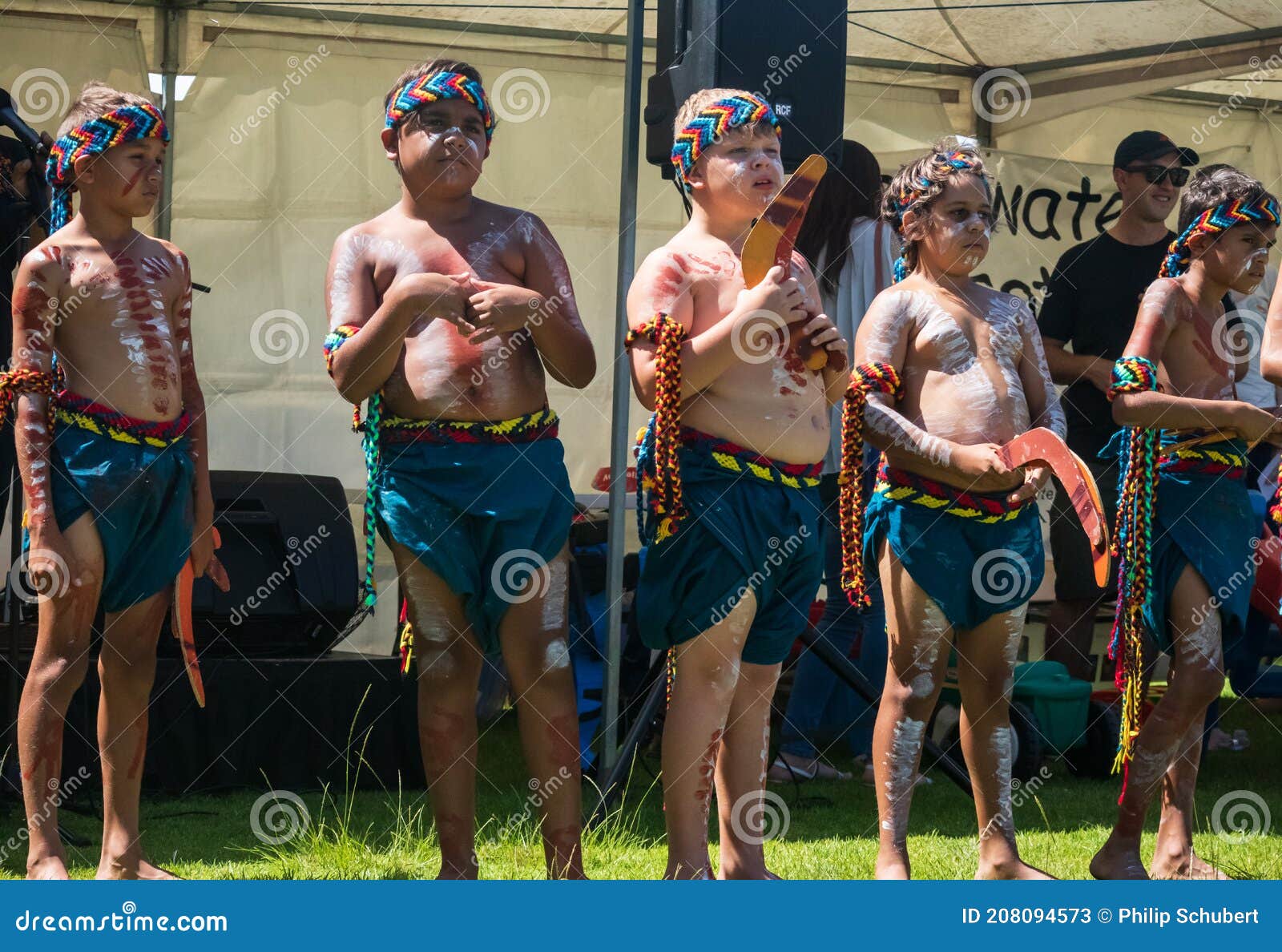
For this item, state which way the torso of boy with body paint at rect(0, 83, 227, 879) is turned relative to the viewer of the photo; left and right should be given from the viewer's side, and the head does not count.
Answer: facing the viewer and to the right of the viewer

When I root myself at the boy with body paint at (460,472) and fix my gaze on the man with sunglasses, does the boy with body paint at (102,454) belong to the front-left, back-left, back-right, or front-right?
back-left

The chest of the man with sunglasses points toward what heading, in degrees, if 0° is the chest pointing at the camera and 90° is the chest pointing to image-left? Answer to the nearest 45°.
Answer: approximately 315°

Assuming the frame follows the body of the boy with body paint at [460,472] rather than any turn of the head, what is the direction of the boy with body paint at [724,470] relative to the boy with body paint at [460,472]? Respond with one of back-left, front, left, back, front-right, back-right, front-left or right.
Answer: left
